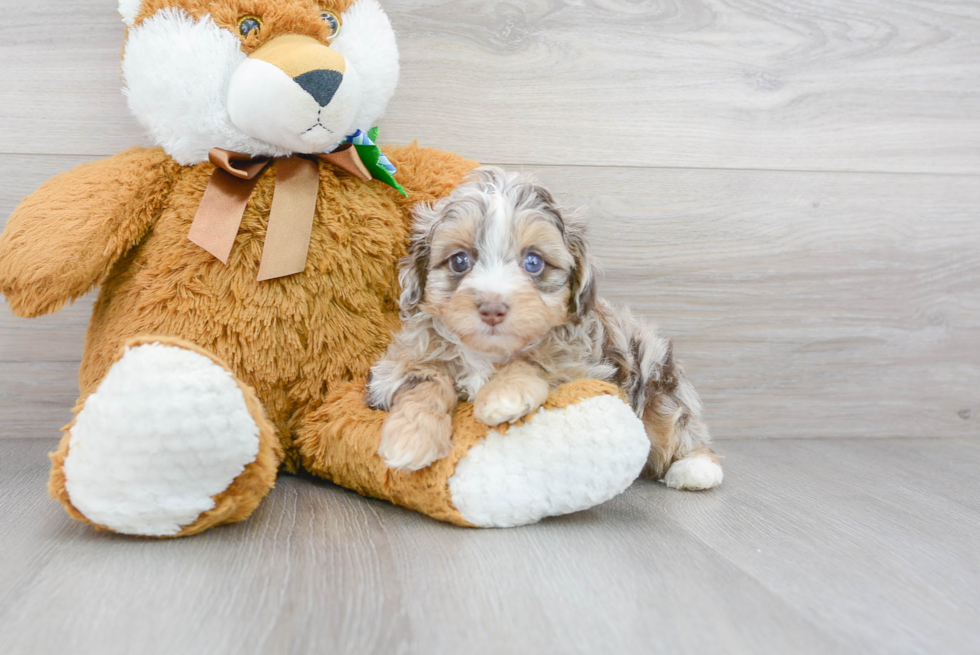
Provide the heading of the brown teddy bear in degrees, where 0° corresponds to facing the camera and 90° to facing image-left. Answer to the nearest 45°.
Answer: approximately 315°
